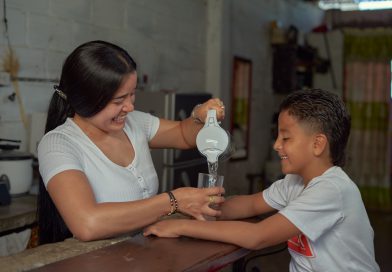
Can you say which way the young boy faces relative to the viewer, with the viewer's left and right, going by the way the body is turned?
facing to the left of the viewer

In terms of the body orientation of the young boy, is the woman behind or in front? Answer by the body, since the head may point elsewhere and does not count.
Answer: in front

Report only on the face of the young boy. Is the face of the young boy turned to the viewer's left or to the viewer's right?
to the viewer's left

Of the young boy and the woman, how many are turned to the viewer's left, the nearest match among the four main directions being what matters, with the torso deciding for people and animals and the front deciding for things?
1

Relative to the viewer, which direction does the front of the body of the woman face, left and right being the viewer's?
facing the viewer and to the right of the viewer

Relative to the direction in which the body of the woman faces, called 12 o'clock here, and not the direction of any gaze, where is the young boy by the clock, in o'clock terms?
The young boy is roughly at 11 o'clock from the woman.

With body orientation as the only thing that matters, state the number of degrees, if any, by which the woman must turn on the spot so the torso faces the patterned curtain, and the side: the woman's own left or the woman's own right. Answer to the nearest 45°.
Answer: approximately 90° to the woman's own left
